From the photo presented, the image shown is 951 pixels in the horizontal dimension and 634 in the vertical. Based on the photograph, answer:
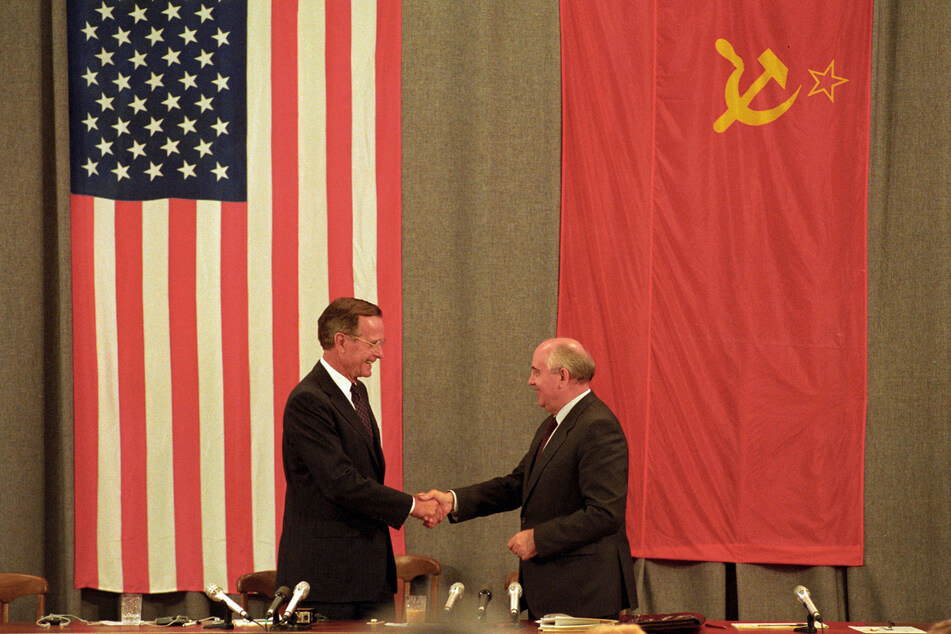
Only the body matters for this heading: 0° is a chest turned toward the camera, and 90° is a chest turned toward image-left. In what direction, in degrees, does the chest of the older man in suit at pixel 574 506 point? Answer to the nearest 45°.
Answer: approximately 90°

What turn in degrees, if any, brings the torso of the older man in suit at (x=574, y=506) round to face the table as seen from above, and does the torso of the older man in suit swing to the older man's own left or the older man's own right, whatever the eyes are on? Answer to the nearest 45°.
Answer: approximately 45° to the older man's own left

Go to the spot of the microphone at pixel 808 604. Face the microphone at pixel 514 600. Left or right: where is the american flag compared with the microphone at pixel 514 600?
right

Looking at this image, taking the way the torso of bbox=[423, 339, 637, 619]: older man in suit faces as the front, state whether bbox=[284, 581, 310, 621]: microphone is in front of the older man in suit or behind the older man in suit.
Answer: in front

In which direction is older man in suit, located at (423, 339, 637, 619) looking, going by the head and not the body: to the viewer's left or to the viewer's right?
to the viewer's left

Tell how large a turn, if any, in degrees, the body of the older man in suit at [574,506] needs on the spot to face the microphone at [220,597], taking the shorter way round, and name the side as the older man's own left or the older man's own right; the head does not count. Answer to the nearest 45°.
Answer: approximately 45° to the older man's own left

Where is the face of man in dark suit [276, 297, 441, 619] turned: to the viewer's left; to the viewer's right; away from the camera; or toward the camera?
to the viewer's right
